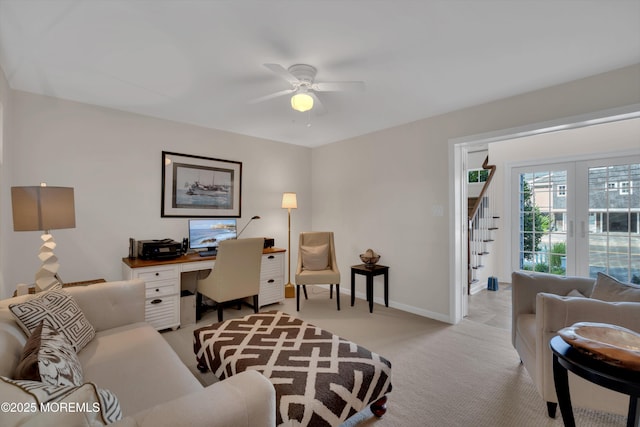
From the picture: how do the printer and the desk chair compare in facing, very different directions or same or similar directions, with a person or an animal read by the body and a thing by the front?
very different directions

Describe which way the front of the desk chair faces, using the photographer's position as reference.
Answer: facing away from the viewer and to the left of the viewer

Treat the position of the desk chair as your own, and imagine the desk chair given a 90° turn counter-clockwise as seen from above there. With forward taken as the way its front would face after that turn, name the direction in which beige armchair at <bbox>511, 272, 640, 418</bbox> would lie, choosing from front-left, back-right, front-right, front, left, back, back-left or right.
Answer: left

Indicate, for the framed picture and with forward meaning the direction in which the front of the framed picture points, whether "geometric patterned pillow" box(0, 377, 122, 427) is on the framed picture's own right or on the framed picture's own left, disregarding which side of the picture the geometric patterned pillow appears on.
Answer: on the framed picture's own right

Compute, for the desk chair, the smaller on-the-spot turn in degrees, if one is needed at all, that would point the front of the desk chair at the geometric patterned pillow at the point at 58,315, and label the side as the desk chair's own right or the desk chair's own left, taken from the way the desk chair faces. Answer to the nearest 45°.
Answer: approximately 90° to the desk chair's own left

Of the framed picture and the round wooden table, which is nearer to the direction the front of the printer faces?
the round wooden table

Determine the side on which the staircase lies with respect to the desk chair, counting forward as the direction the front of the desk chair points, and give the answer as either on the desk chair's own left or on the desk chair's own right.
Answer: on the desk chair's own right

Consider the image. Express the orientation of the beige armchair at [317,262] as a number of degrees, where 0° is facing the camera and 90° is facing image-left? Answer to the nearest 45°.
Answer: approximately 0°

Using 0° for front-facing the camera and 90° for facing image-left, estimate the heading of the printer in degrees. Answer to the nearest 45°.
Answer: approximately 315°

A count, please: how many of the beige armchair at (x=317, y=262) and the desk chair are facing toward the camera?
1

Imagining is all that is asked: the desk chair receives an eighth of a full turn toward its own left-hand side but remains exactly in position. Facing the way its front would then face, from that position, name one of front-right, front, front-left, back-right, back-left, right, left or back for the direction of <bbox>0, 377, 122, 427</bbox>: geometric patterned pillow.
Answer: left

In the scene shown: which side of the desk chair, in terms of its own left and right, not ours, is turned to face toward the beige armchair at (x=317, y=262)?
right

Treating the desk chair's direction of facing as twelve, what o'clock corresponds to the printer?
The printer is roughly at 11 o'clock from the desk chair.

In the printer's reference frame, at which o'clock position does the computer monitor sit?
The computer monitor is roughly at 9 o'clock from the printer.

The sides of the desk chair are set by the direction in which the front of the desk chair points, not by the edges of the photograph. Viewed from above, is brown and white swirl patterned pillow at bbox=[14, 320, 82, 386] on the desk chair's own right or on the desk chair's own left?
on the desk chair's own left

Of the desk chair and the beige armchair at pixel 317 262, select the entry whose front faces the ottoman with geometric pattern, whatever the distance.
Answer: the beige armchair
